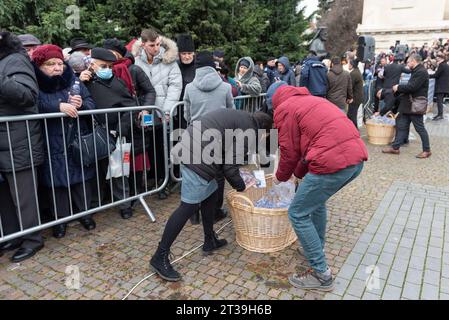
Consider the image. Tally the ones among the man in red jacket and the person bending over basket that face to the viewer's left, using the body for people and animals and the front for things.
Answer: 1

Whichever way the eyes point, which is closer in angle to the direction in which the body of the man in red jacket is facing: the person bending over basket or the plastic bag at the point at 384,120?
the person bending over basket

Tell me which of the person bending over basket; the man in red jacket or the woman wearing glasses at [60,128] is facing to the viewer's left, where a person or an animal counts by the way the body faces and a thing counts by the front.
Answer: the man in red jacket

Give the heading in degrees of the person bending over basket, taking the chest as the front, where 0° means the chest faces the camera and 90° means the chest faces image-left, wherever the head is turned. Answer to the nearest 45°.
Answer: approximately 270°

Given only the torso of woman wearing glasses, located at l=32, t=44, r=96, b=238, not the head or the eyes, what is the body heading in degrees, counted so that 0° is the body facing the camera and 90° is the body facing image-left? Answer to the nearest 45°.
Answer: approximately 315°

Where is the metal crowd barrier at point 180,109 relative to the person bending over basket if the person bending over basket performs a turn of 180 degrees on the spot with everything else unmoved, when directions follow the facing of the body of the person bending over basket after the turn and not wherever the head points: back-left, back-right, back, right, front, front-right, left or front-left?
right

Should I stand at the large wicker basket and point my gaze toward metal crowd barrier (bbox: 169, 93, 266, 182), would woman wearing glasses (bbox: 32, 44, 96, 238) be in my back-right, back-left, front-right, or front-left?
front-left

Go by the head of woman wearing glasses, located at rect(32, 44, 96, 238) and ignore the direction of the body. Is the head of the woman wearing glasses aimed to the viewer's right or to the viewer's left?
to the viewer's right

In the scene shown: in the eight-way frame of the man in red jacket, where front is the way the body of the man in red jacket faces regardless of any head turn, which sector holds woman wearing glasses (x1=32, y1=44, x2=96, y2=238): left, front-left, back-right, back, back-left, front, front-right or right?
front

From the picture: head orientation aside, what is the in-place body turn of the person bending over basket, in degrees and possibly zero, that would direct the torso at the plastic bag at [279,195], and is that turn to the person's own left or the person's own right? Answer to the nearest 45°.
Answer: approximately 45° to the person's own left

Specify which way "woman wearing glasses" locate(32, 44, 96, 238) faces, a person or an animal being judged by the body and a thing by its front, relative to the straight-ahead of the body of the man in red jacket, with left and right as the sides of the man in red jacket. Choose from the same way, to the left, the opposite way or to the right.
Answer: the opposite way

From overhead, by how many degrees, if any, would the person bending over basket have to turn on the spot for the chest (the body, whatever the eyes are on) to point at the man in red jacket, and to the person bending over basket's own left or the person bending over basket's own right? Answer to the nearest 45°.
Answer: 0° — they already face them

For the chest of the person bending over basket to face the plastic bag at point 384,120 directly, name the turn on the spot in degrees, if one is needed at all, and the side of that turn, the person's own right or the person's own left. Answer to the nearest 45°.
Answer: approximately 45° to the person's own left
